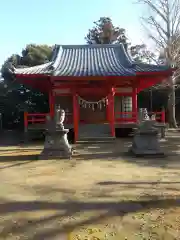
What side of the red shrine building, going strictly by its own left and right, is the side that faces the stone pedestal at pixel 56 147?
front

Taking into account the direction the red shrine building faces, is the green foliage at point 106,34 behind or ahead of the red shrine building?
behind

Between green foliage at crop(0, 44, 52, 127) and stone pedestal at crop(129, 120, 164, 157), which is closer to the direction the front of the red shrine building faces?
the stone pedestal

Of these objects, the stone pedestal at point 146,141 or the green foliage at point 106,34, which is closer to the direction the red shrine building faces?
the stone pedestal

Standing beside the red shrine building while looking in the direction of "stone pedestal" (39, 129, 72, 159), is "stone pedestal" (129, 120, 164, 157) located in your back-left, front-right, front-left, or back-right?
front-left

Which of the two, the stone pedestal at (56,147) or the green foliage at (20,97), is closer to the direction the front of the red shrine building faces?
the stone pedestal

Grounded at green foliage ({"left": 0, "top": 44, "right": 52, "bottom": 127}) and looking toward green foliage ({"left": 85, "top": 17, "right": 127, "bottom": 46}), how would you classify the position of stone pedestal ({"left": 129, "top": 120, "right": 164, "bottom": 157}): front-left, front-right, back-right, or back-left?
back-right

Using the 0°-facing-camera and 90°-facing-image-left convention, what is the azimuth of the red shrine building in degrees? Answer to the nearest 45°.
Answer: approximately 0°

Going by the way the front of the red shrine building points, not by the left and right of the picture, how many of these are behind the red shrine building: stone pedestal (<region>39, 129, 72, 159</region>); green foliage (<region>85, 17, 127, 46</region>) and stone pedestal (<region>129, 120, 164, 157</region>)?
1

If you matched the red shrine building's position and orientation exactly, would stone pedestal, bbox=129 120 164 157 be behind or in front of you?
in front
